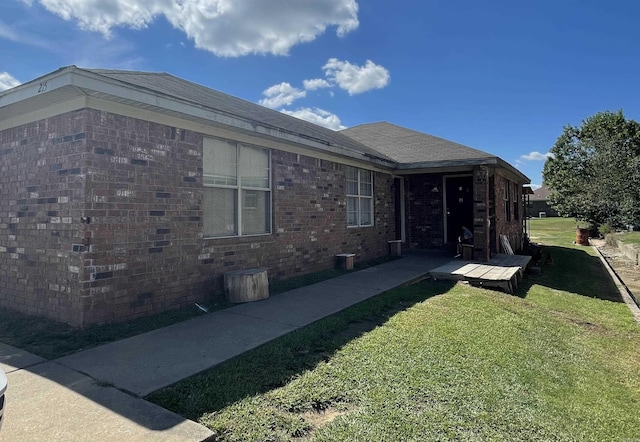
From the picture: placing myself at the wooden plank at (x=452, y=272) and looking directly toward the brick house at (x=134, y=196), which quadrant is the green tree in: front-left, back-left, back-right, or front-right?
back-right

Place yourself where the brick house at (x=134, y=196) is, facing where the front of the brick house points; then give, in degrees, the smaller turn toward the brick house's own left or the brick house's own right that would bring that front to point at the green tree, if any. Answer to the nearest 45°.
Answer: approximately 90° to the brick house's own left

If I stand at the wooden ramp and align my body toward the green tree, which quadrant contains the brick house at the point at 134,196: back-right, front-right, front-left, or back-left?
back-left

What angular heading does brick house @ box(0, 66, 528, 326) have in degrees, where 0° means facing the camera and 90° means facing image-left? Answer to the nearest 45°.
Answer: approximately 315°

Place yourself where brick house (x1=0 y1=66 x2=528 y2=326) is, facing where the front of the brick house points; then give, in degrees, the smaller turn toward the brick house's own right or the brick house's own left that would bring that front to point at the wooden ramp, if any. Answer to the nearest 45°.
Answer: approximately 45° to the brick house's own left
